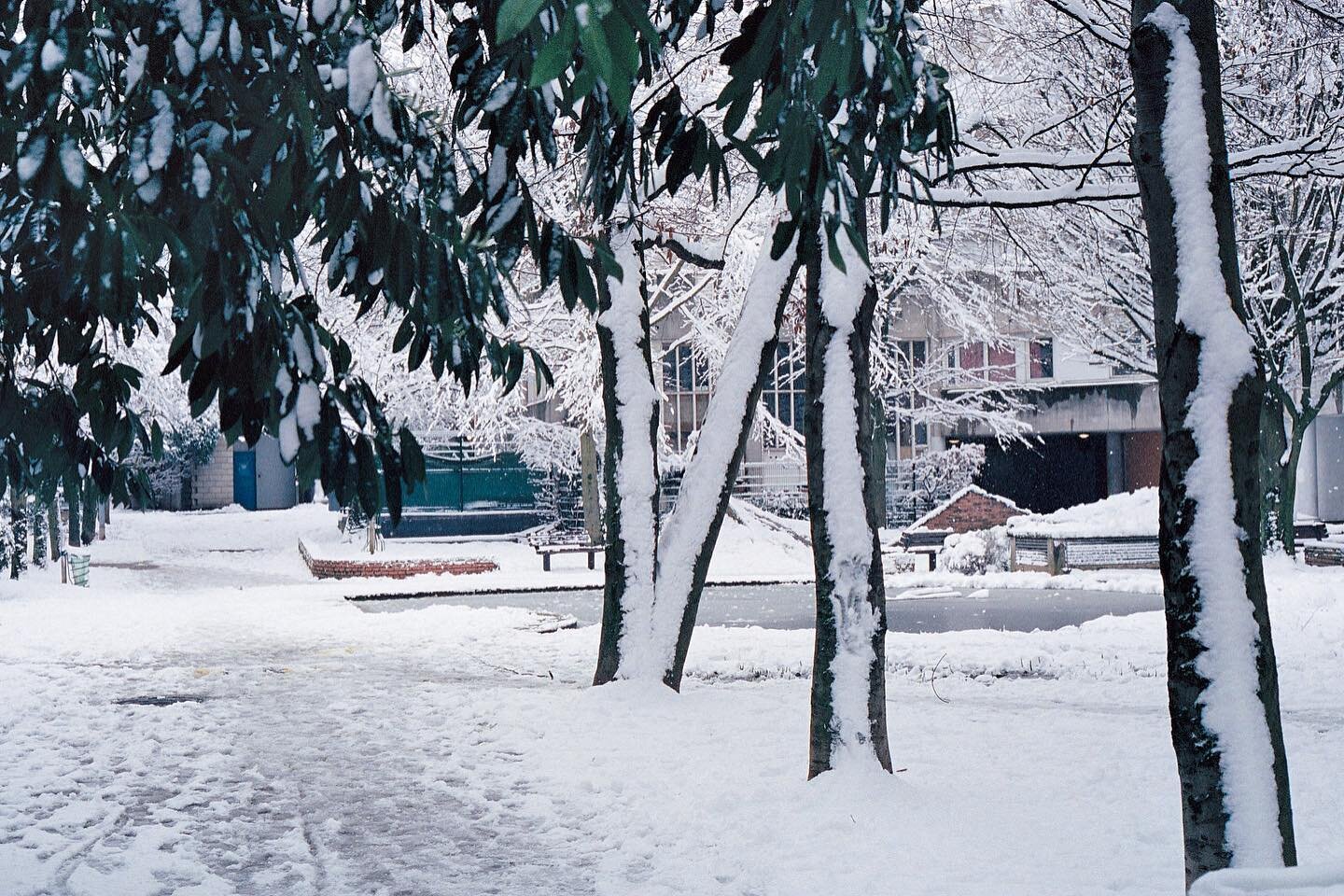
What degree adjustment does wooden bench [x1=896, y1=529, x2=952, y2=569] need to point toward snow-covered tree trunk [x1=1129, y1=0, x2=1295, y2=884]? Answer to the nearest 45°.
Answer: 0° — it already faces it

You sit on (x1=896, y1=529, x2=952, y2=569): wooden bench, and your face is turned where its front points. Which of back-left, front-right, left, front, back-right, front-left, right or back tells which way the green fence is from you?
back-right

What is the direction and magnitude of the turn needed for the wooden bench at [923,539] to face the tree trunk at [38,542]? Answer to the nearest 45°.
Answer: approximately 90° to its right

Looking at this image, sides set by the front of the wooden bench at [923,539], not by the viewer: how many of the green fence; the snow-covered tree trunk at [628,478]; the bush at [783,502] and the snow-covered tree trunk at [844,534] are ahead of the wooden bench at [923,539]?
2

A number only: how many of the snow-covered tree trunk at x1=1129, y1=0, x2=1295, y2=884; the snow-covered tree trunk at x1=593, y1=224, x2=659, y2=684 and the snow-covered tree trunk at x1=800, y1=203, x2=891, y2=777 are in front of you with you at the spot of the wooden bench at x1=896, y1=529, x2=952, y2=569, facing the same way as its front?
3

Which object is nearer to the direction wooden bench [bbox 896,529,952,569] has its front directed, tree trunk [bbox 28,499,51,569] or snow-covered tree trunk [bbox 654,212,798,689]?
the snow-covered tree trunk

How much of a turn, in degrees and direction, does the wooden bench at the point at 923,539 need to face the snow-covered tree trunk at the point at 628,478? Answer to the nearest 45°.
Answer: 0° — it already faces it

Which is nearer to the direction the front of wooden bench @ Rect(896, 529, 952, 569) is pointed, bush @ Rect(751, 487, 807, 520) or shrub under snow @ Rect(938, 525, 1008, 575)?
the shrub under snow

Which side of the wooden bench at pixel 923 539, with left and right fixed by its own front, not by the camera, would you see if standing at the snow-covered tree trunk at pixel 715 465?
front

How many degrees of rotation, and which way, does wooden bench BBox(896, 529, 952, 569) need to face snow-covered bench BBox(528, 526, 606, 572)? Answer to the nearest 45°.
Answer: approximately 90° to its right

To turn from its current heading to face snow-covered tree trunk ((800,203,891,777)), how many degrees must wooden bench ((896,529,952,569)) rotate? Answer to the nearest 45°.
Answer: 0° — it already faces it

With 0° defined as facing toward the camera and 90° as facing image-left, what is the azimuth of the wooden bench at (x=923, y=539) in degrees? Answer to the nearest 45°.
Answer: approximately 0°
